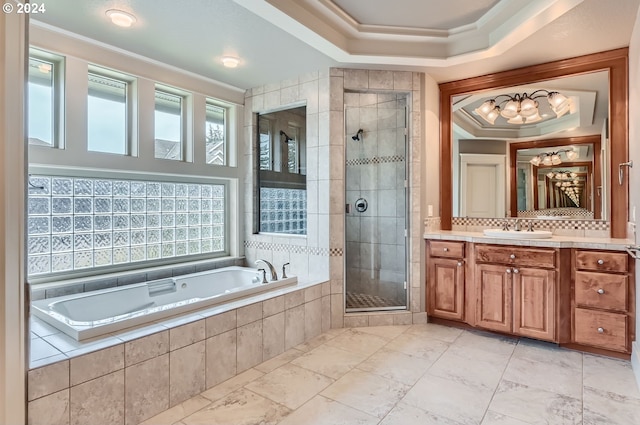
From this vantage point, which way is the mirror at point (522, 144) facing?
toward the camera

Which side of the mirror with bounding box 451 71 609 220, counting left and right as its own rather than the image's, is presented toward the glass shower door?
right

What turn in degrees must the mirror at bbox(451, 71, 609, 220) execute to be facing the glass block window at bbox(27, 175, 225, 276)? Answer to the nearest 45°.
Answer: approximately 45° to its right

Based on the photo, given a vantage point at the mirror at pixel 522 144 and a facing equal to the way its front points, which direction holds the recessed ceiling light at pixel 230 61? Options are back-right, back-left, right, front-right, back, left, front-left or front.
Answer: front-right

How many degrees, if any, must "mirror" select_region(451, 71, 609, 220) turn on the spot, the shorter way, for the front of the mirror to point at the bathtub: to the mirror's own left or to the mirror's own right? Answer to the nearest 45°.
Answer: approximately 45° to the mirror's own right

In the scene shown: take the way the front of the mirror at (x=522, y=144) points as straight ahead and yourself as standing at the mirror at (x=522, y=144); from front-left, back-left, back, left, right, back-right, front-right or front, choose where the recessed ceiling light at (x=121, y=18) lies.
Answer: front-right
